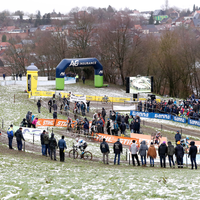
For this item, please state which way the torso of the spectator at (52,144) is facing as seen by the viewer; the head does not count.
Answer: away from the camera

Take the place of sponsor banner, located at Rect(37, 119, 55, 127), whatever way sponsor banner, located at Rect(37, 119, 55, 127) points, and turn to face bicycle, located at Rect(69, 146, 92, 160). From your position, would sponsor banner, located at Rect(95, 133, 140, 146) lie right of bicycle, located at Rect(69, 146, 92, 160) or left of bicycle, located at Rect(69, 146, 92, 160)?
left

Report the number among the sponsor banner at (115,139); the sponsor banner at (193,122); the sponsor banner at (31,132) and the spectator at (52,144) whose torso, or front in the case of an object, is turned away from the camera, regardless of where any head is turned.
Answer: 1

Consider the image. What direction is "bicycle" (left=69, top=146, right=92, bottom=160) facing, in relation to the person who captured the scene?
facing to the left of the viewer

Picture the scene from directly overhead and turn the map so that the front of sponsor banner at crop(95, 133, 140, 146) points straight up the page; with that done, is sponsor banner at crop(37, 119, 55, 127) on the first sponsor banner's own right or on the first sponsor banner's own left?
on the first sponsor banner's own right

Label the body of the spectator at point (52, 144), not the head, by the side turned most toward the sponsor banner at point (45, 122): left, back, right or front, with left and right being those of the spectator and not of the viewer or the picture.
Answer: front

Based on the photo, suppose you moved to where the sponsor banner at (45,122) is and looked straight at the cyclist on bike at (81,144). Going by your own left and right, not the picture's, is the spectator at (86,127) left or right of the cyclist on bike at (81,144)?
left

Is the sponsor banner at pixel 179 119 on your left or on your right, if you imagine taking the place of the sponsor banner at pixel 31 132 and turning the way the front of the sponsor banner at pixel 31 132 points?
on your left

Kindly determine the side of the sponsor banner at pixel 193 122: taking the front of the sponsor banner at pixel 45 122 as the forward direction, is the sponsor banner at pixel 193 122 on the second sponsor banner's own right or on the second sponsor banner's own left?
on the second sponsor banner's own left

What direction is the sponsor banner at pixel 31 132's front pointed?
toward the camera

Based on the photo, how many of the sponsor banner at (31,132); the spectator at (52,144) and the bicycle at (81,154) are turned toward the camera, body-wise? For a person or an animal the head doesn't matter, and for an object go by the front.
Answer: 1

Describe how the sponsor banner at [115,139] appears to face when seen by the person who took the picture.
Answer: facing the viewer and to the left of the viewer
